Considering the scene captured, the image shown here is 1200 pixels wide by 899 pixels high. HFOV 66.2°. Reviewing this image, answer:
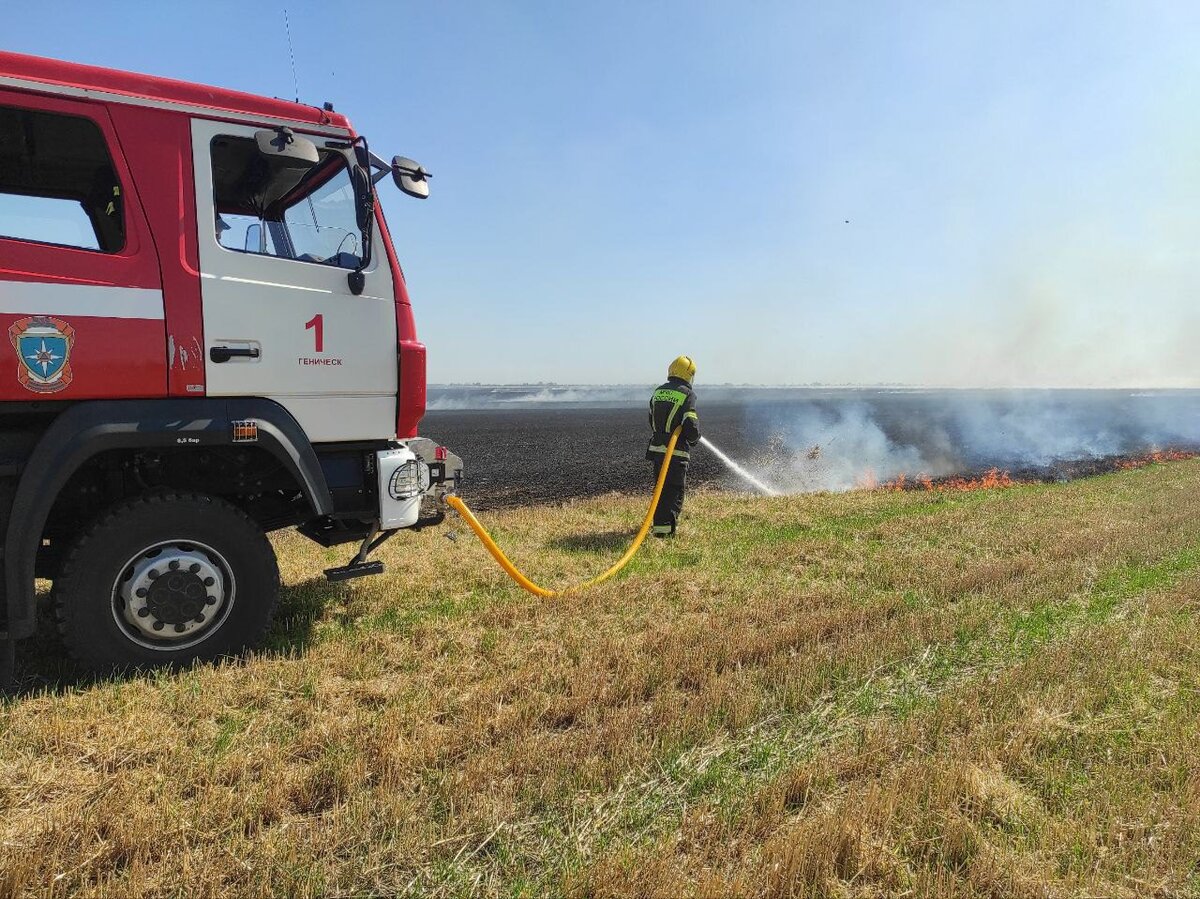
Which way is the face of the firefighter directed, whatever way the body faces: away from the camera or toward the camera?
away from the camera

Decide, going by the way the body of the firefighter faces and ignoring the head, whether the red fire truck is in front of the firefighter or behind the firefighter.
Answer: behind

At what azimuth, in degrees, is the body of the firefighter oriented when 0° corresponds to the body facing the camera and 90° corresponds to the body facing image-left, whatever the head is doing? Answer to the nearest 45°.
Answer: approximately 225°

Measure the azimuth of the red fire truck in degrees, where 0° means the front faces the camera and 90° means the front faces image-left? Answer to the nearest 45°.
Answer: approximately 270°

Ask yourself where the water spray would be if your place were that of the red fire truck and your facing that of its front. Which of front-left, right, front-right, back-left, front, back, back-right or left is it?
front-left

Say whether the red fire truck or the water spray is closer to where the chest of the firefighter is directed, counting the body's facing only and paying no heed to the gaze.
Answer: the water spray

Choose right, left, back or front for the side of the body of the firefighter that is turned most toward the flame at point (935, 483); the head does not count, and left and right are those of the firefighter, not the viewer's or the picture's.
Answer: front

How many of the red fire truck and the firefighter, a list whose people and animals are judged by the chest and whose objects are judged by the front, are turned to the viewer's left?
0

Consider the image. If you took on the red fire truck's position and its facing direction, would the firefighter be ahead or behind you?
ahead
